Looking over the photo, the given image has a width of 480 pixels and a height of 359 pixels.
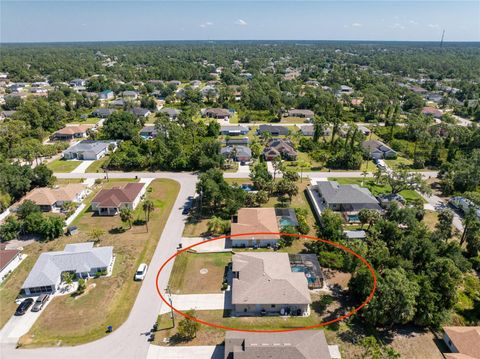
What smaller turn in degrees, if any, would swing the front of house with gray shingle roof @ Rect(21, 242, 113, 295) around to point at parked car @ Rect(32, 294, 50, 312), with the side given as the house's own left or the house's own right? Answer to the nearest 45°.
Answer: approximately 45° to the house's own right

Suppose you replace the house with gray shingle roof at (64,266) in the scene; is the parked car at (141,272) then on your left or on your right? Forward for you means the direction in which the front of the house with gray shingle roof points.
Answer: on your left

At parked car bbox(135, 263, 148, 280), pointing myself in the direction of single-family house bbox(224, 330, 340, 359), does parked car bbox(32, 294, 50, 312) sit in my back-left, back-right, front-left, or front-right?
back-right

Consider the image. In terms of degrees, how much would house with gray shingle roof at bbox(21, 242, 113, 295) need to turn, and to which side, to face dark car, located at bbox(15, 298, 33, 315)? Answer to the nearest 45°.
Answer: approximately 45° to its right

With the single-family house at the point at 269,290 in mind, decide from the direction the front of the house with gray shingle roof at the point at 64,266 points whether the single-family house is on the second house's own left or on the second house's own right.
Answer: on the second house's own left

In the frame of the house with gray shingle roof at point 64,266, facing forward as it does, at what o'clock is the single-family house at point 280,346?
The single-family house is roughly at 11 o'clock from the house with gray shingle roof.

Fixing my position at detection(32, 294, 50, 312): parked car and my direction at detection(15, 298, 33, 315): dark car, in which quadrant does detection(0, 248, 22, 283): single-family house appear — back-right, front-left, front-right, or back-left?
front-right

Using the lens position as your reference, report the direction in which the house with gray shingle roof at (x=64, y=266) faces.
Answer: facing the viewer
